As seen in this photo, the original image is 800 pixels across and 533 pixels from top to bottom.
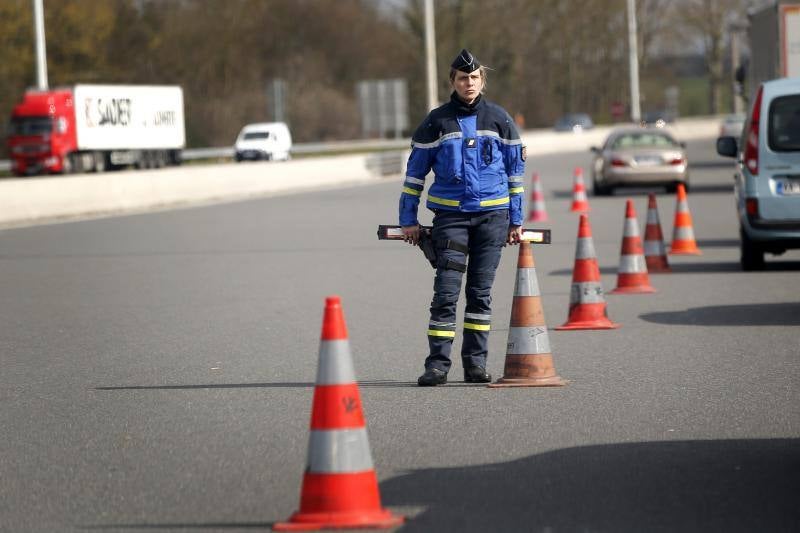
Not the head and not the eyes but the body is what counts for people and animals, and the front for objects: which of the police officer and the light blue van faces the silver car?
the light blue van

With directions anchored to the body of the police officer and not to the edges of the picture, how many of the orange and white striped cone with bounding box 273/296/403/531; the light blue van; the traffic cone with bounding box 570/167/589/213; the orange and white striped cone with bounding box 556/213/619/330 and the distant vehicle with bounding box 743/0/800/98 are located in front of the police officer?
1

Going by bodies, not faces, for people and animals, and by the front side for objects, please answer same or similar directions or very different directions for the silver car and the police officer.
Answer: very different directions

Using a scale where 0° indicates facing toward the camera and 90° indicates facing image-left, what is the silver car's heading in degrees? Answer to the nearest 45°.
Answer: approximately 180°

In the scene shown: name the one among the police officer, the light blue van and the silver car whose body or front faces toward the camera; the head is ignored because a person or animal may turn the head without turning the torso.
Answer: the police officer

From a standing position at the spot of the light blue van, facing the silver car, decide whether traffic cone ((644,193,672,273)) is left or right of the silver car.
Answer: left

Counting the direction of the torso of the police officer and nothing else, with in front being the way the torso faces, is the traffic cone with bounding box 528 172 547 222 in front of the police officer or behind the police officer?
behind

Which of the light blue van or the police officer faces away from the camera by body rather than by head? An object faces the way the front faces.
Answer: the light blue van

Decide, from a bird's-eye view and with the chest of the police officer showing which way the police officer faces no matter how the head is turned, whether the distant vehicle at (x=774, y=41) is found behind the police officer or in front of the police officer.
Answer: behind

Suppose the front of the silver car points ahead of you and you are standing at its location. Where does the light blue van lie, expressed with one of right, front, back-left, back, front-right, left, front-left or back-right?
back

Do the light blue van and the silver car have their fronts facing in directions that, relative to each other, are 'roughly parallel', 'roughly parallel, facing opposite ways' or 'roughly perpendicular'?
roughly parallel

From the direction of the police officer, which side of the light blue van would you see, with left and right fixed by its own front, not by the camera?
back

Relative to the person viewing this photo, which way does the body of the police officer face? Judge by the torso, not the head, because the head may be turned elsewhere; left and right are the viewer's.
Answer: facing the viewer

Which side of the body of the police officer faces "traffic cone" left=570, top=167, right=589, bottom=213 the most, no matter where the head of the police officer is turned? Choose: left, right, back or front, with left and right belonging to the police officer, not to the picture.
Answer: back

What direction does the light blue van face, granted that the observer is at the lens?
facing away from the viewer

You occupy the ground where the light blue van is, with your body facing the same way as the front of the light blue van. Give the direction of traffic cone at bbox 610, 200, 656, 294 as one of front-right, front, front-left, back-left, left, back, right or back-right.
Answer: back-left

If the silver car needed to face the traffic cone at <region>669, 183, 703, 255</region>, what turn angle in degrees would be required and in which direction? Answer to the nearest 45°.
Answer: approximately 180°

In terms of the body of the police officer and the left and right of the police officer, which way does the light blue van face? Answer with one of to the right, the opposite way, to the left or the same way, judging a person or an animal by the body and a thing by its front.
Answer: the opposite way
